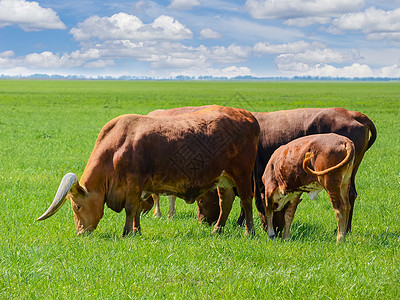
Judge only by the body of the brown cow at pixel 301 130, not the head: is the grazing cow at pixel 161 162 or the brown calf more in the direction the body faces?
the grazing cow

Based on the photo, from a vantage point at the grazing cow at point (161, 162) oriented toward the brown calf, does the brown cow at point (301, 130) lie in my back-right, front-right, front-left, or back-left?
front-left

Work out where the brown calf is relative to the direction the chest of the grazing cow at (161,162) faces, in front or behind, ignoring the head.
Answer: behind

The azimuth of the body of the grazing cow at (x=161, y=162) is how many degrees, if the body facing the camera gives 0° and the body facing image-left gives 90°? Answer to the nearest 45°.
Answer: approximately 90°

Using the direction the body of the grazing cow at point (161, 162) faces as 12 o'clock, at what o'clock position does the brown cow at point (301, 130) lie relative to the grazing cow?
The brown cow is roughly at 5 o'clock from the grazing cow.

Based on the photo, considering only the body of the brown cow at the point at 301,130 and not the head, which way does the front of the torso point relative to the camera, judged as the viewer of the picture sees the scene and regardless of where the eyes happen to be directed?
to the viewer's left

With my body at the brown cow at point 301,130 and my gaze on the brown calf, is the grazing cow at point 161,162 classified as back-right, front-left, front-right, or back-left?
front-right

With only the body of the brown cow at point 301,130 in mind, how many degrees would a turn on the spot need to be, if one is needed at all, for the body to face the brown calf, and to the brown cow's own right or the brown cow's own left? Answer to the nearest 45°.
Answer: approximately 90° to the brown cow's own left

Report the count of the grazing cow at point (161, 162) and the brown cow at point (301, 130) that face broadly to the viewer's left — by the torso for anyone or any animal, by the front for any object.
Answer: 2
